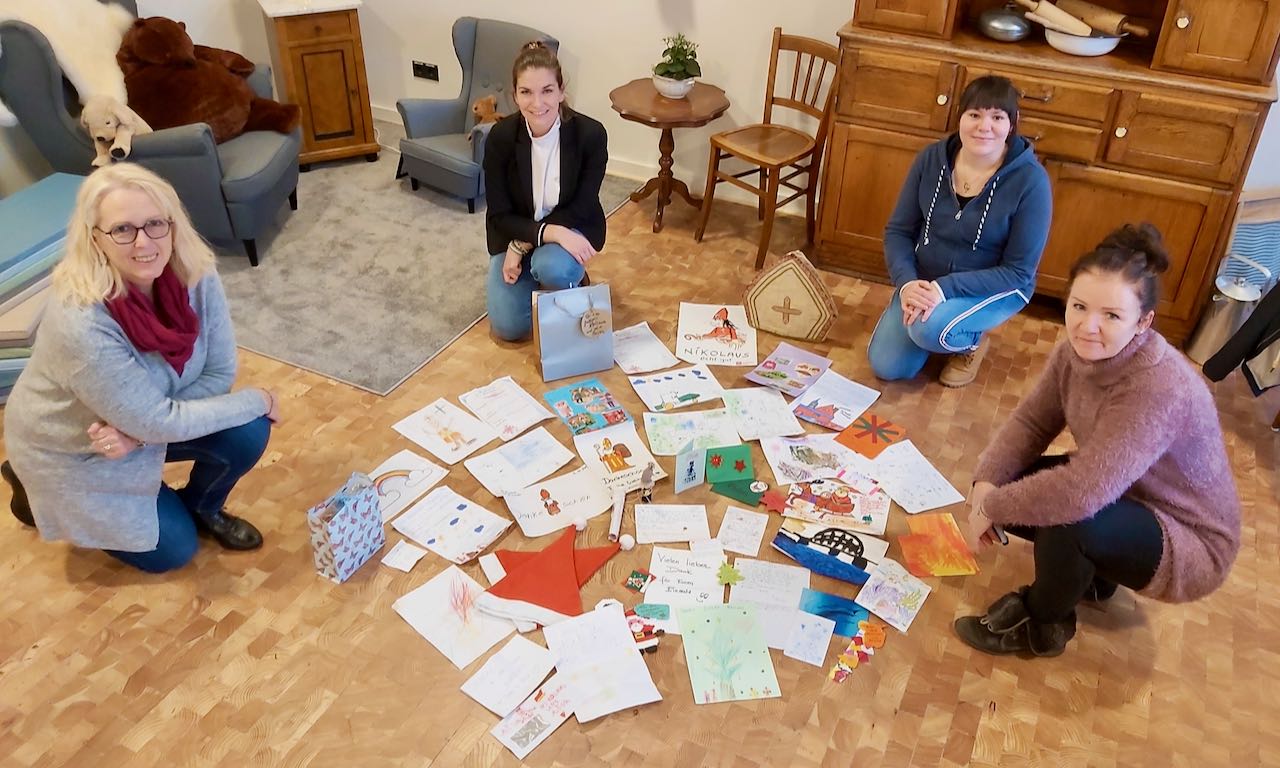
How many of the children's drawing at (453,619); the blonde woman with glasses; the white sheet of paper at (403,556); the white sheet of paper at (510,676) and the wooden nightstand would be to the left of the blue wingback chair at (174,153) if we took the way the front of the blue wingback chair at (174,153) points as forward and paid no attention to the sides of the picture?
1

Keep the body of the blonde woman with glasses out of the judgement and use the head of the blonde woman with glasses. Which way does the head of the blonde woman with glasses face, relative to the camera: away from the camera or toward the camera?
toward the camera

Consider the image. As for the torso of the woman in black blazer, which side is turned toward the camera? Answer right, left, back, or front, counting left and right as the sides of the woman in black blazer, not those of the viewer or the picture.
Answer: front

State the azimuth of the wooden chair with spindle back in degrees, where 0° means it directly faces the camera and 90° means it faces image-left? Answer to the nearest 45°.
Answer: approximately 45°

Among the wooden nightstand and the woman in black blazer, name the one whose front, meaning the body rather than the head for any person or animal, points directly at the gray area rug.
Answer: the wooden nightstand

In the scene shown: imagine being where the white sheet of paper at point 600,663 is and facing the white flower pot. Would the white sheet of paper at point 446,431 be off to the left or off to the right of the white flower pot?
left

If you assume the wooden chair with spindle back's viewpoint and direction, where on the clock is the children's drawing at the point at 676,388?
The children's drawing is roughly at 11 o'clock from the wooden chair with spindle back.

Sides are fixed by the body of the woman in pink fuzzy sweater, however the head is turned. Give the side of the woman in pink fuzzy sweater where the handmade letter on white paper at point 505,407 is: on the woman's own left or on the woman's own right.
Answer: on the woman's own right

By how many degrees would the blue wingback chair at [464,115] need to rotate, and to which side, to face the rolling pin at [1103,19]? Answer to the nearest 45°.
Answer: approximately 90° to its left

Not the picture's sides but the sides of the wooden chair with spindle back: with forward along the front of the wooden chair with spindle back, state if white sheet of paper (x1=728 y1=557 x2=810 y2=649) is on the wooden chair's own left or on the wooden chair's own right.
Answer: on the wooden chair's own left

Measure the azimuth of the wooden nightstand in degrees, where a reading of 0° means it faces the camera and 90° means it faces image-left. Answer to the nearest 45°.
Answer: approximately 0°

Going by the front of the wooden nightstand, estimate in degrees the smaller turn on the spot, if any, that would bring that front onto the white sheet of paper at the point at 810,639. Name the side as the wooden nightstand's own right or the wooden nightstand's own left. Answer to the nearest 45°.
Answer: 0° — it already faces it

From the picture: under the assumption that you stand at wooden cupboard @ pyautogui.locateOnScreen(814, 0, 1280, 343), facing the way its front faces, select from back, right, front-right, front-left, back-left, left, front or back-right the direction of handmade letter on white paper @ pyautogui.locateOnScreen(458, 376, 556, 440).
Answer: front-right

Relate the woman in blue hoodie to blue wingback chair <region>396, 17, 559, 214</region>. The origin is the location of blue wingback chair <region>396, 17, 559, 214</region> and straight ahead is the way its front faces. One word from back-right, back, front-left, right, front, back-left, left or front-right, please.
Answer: left

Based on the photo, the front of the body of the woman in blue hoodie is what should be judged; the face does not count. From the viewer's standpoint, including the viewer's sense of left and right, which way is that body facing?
facing the viewer and to the left of the viewer
